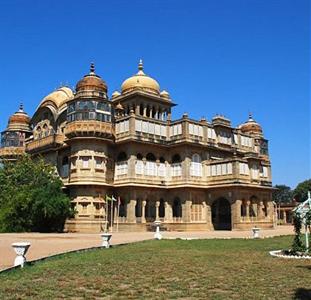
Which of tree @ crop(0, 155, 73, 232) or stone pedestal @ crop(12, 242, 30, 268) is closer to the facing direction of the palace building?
the stone pedestal

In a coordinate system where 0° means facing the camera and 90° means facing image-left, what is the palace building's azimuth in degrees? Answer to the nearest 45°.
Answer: approximately 315°

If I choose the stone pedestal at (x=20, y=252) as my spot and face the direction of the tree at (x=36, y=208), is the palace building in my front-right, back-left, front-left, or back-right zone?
front-right

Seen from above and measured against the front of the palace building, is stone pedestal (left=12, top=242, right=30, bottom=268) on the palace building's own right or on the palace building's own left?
on the palace building's own right
